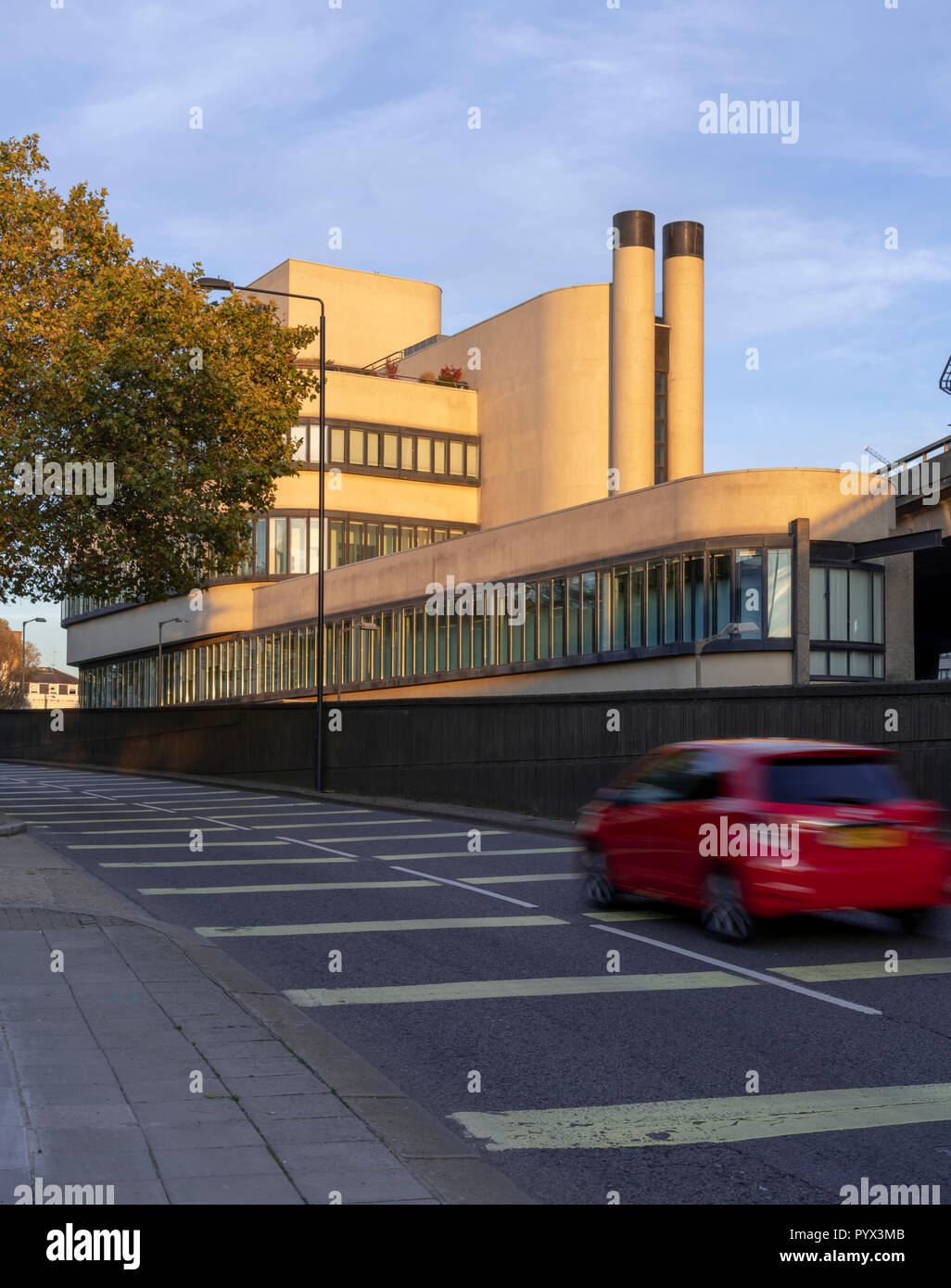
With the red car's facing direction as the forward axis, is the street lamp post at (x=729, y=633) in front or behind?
in front

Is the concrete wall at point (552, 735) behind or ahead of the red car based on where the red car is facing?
ahead

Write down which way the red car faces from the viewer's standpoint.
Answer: facing away from the viewer and to the left of the viewer

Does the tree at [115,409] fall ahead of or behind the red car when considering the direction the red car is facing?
ahead
